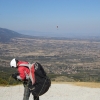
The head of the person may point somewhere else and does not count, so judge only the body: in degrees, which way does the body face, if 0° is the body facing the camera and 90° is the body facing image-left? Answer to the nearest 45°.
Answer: approximately 90°
